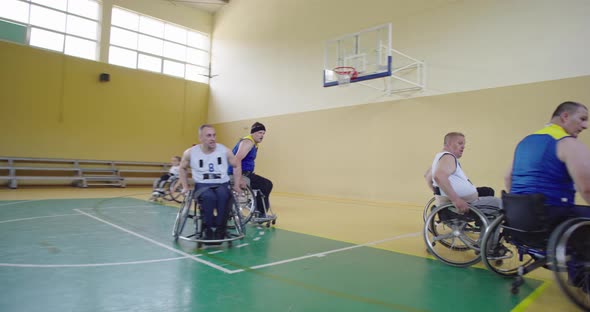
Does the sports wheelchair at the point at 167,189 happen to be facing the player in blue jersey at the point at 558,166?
no

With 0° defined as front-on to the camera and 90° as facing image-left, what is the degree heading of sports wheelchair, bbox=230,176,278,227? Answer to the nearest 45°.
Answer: approximately 315°

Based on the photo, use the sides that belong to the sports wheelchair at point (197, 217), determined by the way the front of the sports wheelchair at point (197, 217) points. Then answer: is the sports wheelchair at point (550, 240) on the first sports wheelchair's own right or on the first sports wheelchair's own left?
on the first sports wheelchair's own left

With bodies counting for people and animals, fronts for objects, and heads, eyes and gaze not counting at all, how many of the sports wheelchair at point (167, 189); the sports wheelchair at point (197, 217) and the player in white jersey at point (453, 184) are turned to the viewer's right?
1

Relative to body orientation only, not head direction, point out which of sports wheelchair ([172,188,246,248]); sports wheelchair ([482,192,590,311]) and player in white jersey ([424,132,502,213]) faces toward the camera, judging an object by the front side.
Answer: sports wheelchair ([172,188,246,248])

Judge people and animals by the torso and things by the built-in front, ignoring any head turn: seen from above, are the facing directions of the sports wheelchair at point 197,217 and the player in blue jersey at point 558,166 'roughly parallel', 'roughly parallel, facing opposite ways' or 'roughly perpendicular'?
roughly perpendicular

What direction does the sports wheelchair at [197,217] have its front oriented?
toward the camera

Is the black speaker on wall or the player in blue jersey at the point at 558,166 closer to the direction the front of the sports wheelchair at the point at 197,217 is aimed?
the player in blue jersey

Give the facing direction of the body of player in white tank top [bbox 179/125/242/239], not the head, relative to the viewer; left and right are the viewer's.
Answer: facing the viewer

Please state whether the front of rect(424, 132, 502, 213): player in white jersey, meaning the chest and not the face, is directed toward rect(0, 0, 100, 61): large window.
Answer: no

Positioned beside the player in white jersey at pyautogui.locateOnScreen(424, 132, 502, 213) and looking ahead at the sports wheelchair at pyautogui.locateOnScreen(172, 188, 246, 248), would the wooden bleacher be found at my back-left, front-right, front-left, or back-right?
front-right
